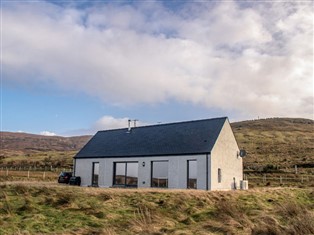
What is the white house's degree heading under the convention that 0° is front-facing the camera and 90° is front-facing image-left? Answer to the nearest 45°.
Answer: approximately 45°

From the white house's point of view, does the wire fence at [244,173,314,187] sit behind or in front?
behind

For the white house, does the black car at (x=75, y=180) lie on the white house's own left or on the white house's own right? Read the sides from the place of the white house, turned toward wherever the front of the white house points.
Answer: on the white house's own right
